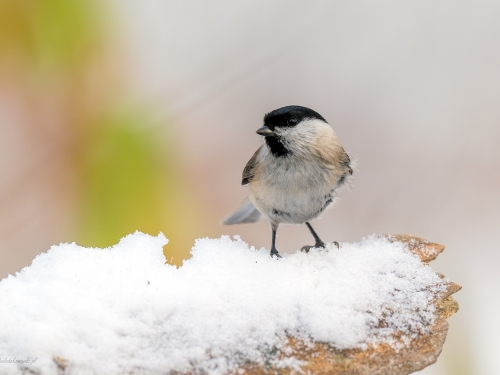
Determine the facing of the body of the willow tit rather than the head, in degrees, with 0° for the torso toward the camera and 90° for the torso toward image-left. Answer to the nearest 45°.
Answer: approximately 315°
